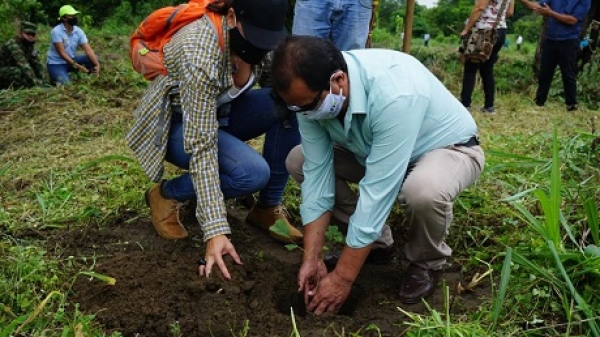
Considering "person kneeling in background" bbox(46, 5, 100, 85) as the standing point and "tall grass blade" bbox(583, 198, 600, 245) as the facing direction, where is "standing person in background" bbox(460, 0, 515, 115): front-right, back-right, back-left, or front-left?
front-left

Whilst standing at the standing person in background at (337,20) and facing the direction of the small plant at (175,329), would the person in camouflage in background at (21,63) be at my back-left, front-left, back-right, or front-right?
back-right

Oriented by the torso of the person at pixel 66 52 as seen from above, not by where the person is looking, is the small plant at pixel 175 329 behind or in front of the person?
in front

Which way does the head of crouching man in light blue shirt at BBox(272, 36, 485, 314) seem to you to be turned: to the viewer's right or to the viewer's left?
to the viewer's left
